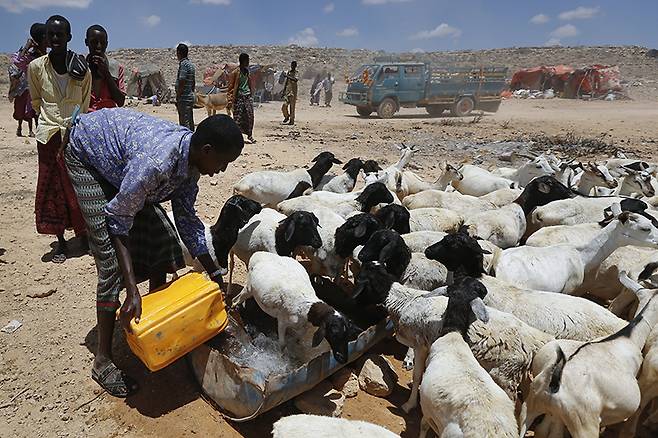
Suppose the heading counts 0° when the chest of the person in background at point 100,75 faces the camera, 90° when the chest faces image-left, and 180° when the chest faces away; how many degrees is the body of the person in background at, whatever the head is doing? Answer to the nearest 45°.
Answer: approximately 0°

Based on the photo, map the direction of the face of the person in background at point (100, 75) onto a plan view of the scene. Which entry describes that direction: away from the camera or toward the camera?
toward the camera

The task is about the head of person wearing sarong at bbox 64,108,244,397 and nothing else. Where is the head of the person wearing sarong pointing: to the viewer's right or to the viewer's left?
to the viewer's right

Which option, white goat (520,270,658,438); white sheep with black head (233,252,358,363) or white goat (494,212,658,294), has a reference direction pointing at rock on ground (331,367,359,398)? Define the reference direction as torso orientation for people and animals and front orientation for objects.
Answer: white sheep with black head (233,252,358,363)

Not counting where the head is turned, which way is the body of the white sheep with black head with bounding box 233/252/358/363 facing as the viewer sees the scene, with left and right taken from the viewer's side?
facing the viewer and to the right of the viewer

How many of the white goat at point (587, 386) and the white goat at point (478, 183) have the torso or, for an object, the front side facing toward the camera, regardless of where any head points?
0

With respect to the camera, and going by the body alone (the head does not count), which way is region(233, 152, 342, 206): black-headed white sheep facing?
to the viewer's right

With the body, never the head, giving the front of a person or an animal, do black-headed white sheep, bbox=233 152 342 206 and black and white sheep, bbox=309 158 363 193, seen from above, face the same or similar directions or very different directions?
same or similar directions

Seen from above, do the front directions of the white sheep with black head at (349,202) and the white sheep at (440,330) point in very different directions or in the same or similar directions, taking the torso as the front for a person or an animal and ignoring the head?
very different directions

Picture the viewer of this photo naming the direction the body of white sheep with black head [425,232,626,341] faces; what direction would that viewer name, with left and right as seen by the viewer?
facing to the left of the viewer
